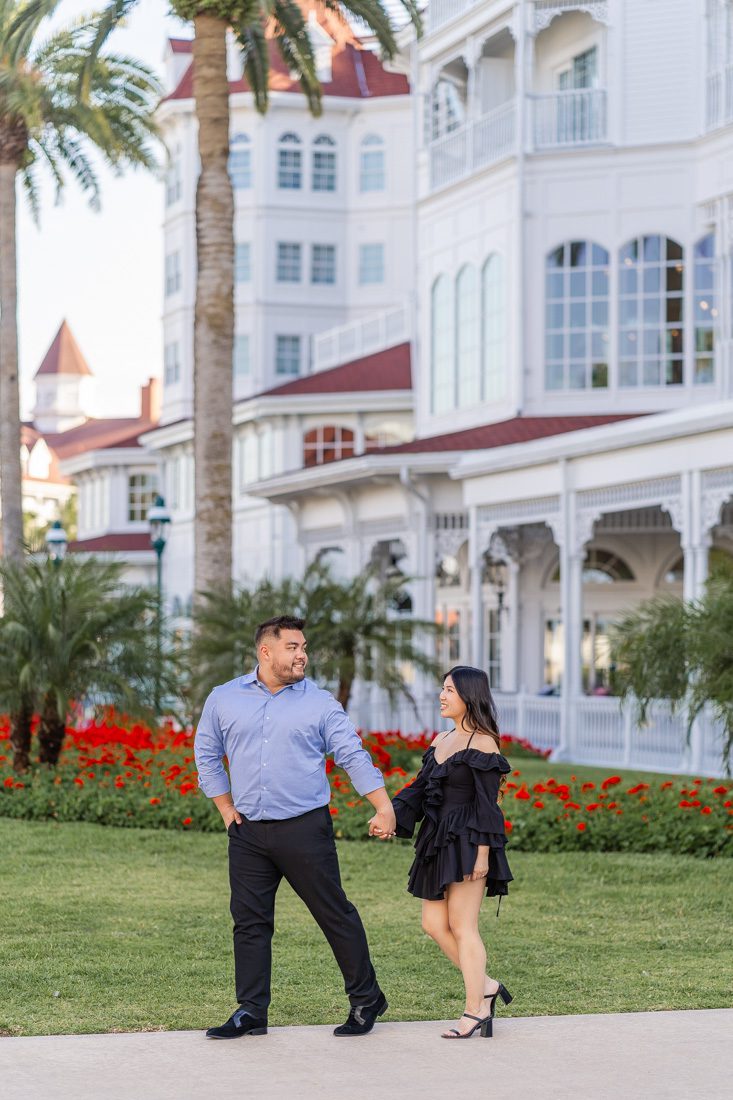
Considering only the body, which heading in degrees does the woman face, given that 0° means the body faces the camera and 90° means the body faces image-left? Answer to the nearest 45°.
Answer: approximately 45°

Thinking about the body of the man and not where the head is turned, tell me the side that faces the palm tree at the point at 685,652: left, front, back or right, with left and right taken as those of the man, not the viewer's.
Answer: back

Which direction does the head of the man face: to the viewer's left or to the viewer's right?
to the viewer's right

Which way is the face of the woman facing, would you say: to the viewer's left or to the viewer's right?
to the viewer's left

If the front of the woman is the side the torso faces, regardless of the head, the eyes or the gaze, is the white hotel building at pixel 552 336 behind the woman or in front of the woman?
behind

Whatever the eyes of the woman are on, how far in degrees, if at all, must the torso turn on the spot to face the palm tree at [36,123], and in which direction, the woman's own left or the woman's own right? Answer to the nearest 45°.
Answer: approximately 135° to the woman's own right

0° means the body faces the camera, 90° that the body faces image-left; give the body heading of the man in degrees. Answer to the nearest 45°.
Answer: approximately 45°

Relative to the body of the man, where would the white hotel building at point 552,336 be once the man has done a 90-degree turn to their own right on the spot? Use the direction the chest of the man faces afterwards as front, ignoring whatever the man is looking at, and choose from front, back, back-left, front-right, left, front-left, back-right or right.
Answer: front-right
